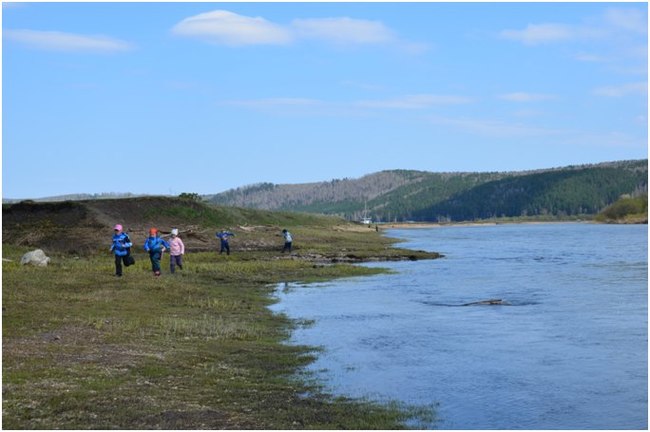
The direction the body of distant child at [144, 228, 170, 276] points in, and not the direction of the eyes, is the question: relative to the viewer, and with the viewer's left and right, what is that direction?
facing the viewer

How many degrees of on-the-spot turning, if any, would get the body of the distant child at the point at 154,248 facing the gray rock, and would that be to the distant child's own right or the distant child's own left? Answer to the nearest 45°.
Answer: approximately 135° to the distant child's own right
